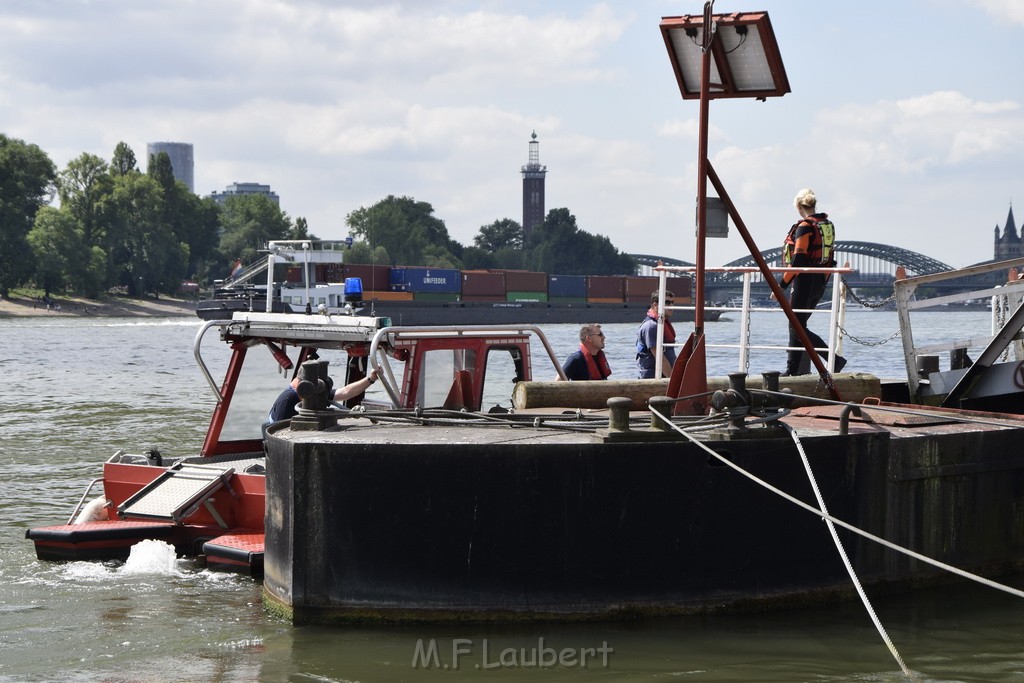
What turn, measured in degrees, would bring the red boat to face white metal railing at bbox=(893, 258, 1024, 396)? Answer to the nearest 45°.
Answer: approximately 45° to its right

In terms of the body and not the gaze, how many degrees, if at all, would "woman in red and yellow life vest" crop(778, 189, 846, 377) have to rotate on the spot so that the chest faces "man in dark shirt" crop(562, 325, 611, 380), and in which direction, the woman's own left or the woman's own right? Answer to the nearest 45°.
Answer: approximately 45° to the woman's own left

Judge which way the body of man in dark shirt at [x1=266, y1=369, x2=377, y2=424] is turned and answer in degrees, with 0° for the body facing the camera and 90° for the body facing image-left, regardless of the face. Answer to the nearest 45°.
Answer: approximately 270°

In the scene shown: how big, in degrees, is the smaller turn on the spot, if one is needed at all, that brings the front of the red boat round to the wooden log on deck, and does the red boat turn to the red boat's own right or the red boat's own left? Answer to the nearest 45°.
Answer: approximately 45° to the red boat's own right

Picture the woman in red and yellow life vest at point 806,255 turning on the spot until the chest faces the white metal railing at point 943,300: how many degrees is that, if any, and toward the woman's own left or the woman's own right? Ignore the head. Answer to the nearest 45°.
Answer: approximately 135° to the woman's own right

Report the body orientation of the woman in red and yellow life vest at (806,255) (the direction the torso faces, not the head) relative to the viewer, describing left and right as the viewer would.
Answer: facing away from the viewer and to the left of the viewer

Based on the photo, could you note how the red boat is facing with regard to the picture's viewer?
facing away from the viewer and to the right of the viewer

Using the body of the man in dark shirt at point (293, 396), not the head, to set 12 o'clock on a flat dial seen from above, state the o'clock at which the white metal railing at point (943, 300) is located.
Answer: The white metal railing is roughly at 12 o'clock from the man in dark shirt.
